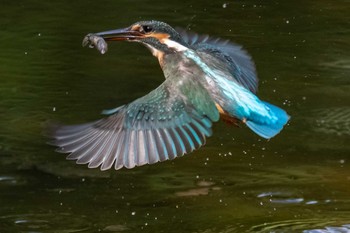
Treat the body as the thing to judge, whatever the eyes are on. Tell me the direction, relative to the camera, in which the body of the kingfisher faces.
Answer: to the viewer's left
